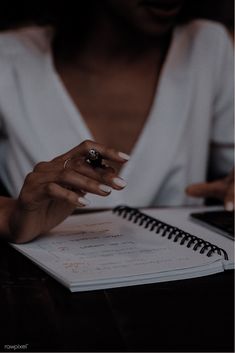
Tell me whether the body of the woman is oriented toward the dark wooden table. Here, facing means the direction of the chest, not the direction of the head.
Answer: yes

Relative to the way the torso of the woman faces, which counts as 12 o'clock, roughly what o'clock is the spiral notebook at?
The spiral notebook is roughly at 12 o'clock from the woman.

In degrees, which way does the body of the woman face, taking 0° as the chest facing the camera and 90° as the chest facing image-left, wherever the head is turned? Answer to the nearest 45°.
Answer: approximately 0°
